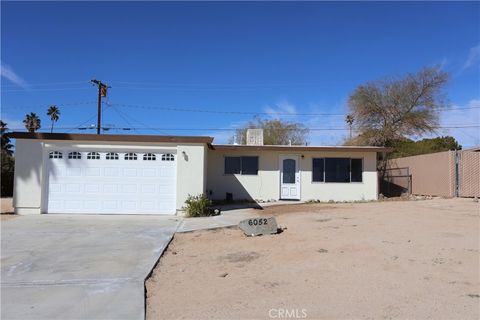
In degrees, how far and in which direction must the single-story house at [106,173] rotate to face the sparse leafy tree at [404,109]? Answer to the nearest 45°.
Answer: approximately 135° to its left

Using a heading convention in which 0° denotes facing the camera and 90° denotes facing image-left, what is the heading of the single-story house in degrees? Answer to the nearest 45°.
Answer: approximately 0°

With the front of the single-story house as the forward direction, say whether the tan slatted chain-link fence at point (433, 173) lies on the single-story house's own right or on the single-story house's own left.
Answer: on the single-story house's own left

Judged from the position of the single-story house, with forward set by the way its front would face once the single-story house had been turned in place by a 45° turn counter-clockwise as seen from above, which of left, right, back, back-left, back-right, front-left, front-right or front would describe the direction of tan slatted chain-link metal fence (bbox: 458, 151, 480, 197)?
front-left

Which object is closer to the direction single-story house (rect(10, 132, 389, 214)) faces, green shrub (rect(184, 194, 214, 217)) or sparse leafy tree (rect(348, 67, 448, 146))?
the green shrub
